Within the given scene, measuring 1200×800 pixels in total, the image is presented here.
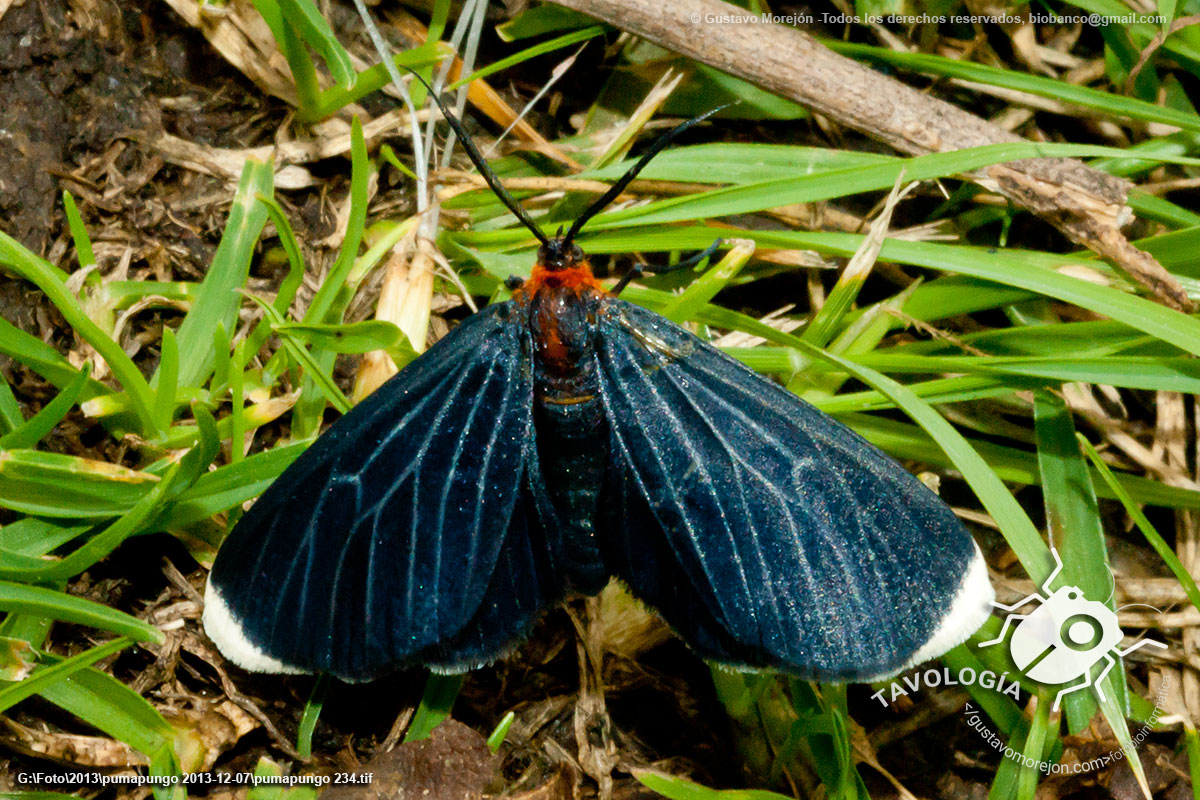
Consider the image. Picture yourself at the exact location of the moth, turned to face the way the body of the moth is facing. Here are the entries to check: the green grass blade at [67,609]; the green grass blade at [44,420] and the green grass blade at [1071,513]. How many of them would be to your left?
2

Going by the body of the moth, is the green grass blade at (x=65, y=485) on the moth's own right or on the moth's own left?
on the moth's own left

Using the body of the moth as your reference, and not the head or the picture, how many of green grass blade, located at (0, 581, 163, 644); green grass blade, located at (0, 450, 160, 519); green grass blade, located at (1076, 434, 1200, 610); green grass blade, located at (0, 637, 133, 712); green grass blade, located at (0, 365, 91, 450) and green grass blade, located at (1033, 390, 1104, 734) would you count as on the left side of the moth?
4

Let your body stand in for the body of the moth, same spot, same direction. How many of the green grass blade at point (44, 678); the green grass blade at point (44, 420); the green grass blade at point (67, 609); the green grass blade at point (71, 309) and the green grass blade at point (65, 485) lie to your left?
5

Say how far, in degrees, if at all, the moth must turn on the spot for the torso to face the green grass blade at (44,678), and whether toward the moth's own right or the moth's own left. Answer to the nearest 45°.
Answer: approximately 90° to the moth's own left

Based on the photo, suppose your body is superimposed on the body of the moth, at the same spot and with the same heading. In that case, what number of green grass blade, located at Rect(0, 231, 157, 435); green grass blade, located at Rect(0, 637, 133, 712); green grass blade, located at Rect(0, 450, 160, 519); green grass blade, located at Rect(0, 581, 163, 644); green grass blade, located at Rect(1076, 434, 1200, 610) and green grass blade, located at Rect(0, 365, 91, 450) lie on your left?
5

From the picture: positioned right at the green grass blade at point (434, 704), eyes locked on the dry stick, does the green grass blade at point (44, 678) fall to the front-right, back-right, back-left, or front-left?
back-left

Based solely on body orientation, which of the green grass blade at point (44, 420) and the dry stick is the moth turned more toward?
the dry stick

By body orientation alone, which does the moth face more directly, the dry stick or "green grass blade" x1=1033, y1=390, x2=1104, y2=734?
the dry stick

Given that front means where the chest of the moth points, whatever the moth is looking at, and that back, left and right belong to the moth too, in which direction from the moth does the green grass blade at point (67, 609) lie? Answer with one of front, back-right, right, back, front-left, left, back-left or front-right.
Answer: left

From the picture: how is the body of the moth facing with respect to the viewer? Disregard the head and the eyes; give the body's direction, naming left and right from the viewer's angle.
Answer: facing away from the viewer

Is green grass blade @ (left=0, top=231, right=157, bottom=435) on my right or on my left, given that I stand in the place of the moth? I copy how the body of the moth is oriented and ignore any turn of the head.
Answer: on my left
